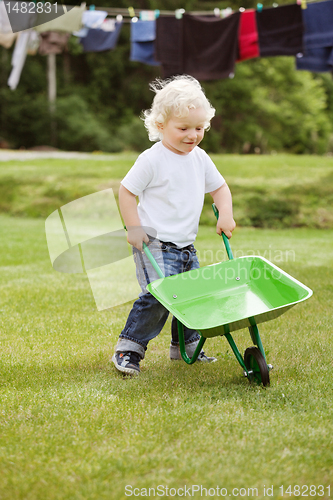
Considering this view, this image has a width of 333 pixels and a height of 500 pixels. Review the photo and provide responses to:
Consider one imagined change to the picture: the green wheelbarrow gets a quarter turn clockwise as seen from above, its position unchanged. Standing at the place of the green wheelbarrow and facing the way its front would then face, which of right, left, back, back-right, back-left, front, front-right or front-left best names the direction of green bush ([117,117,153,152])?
back-right

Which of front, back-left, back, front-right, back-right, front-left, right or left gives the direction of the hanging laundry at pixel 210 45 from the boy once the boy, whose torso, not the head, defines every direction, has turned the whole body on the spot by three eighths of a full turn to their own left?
front

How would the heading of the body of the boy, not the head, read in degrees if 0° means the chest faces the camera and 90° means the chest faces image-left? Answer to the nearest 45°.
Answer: approximately 315°

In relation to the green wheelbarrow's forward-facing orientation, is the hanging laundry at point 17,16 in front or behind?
behind

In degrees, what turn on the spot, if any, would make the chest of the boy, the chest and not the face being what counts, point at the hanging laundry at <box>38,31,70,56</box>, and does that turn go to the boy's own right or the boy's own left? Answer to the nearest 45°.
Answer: approximately 135° to the boy's own left

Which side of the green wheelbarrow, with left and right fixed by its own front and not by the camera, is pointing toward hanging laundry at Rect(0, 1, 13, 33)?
back

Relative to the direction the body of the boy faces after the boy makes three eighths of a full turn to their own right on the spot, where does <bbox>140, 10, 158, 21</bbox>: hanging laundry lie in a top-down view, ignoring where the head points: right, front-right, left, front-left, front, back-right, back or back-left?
right

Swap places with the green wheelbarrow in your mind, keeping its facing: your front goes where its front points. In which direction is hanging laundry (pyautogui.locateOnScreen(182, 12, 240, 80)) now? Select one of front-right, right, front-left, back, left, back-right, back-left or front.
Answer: back-left

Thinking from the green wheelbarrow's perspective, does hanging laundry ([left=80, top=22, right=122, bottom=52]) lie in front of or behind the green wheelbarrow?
behind

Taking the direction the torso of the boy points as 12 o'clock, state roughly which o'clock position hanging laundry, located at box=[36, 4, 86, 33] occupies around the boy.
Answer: The hanging laundry is roughly at 7 o'clock from the boy.

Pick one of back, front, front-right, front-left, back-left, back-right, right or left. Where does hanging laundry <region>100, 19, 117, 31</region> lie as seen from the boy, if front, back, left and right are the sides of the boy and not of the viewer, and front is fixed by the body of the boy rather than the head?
back-left

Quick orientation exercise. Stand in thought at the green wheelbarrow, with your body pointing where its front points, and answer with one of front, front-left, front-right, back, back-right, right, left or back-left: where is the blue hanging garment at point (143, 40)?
back-left
